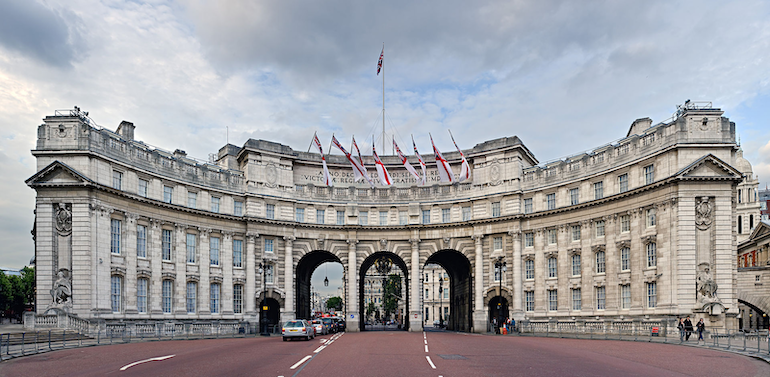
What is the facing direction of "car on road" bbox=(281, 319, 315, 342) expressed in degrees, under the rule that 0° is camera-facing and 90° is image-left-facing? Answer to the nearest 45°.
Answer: approximately 225°
